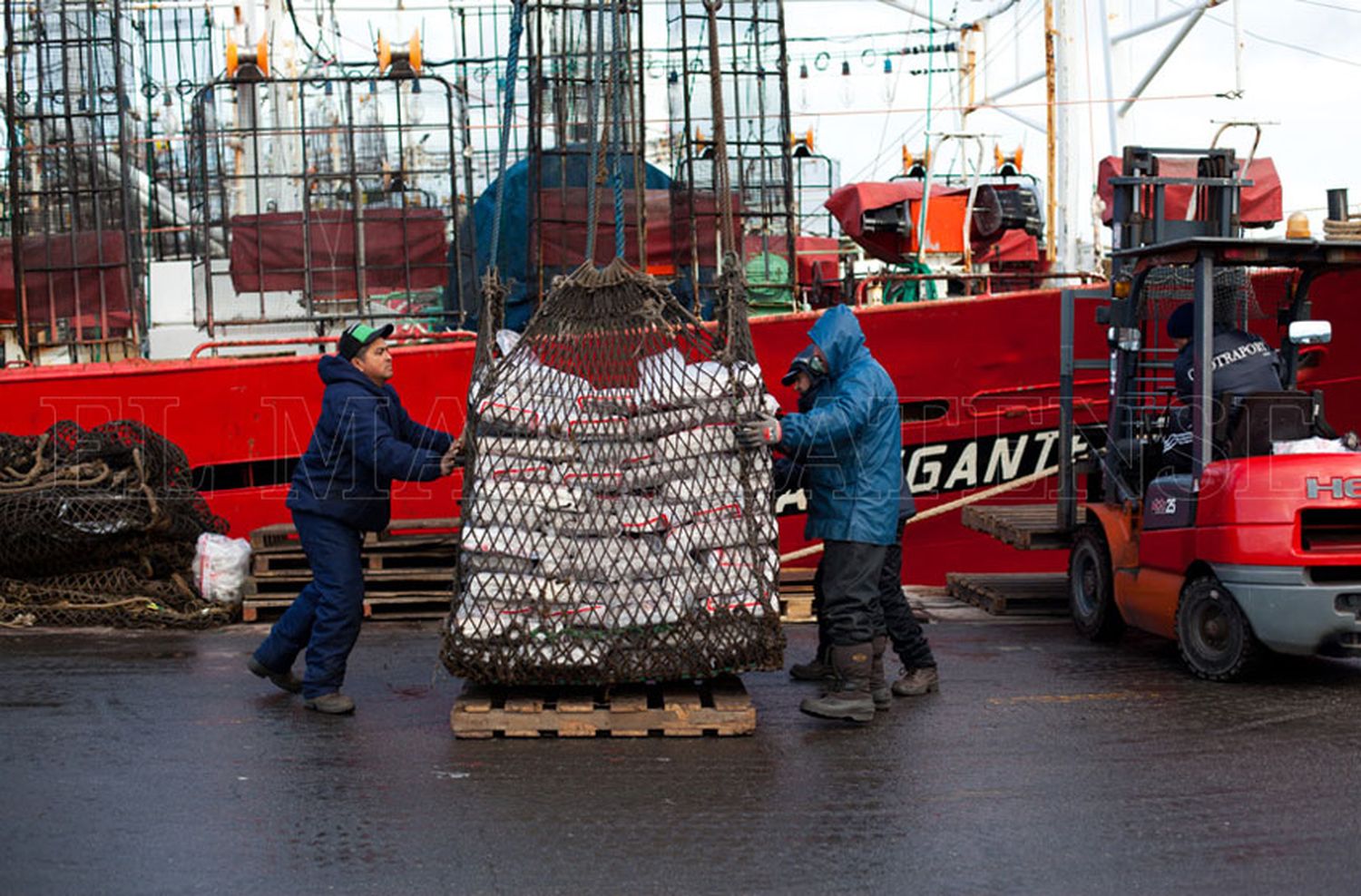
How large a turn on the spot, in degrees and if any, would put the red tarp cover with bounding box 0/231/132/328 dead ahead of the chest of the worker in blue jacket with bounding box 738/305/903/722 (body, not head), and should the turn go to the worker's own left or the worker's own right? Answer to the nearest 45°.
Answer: approximately 45° to the worker's own right

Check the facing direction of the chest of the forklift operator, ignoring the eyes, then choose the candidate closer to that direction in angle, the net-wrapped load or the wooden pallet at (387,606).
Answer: the wooden pallet

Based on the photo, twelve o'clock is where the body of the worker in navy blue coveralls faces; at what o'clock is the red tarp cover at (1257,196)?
The red tarp cover is roughly at 11 o'clock from the worker in navy blue coveralls.

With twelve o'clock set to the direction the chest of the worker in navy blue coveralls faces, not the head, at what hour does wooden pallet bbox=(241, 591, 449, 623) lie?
The wooden pallet is roughly at 9 o'clock from the worker in navy blue coveralls.

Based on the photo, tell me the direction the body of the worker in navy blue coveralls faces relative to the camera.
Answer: to the viewer's right

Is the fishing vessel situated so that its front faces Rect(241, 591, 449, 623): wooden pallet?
no

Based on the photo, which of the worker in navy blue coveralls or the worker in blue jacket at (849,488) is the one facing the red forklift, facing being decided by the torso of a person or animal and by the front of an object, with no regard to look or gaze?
the worker in navy blue coveralls

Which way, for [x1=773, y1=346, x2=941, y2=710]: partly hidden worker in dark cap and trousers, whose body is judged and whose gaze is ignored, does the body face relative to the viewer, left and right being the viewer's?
facing to the left of the viewer

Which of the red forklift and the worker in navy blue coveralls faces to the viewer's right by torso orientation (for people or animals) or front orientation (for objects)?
the worker in navy blue coveralls

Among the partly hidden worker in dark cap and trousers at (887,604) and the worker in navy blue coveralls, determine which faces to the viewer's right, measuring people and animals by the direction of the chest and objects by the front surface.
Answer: the worker in navy blue coveralls

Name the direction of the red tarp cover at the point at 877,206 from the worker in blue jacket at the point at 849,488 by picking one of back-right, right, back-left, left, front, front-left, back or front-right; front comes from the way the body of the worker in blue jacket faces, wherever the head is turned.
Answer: right

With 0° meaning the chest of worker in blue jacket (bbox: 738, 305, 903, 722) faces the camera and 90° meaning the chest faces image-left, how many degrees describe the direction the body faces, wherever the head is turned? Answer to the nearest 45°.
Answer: approximately 90°

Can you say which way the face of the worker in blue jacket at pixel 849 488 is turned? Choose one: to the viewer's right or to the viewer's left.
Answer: to the viewer's left

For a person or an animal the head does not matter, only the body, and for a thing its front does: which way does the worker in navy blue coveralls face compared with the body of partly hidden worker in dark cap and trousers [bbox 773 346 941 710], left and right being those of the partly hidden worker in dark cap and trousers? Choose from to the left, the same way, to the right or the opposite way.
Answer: the opposite way

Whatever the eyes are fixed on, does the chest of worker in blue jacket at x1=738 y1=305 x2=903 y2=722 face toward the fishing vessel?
no
